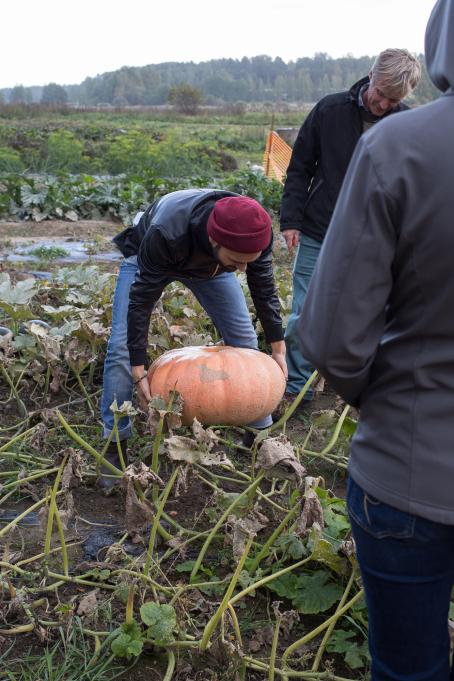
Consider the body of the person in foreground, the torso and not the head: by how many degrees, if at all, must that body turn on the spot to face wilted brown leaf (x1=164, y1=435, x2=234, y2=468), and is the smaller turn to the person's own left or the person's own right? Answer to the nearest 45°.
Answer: approximately 45° to the person's own left

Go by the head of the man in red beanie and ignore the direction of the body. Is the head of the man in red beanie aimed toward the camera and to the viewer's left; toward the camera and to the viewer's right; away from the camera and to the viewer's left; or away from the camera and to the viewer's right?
toward the camera and to the viewer's right

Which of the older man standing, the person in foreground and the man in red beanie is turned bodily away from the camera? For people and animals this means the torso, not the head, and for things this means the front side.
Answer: the person in foreground

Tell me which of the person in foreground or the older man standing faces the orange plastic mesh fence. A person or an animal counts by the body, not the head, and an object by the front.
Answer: the person in foreground

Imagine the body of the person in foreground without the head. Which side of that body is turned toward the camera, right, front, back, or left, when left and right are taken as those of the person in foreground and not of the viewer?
back

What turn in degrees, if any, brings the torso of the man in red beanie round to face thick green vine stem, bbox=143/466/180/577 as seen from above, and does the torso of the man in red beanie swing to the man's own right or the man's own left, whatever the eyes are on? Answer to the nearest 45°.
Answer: approximately 45° to the man's own right

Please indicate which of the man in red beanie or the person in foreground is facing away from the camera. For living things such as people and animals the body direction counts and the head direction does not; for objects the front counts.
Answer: the person in foreground

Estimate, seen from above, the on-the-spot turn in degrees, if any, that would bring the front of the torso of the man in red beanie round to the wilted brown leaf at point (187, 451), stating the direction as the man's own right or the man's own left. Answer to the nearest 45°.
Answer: approximately 45° to the man's own right

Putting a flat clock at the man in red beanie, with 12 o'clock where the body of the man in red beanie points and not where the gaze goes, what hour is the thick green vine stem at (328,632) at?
The thick green vine stem is roughly at 1 o'clock from the man in red beanie.

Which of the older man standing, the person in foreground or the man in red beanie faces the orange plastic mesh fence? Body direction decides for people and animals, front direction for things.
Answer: the person in foreground

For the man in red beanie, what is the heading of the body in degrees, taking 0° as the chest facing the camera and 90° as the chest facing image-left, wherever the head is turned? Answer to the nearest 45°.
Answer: approximately 315°

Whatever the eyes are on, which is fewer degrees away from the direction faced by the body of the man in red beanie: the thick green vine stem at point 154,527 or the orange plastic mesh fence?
the thick green vine stem

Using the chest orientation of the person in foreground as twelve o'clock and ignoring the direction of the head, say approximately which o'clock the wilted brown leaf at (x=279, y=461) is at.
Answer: The wilted brown leaf is roughly at 11 o'clock from the person in foreground.
